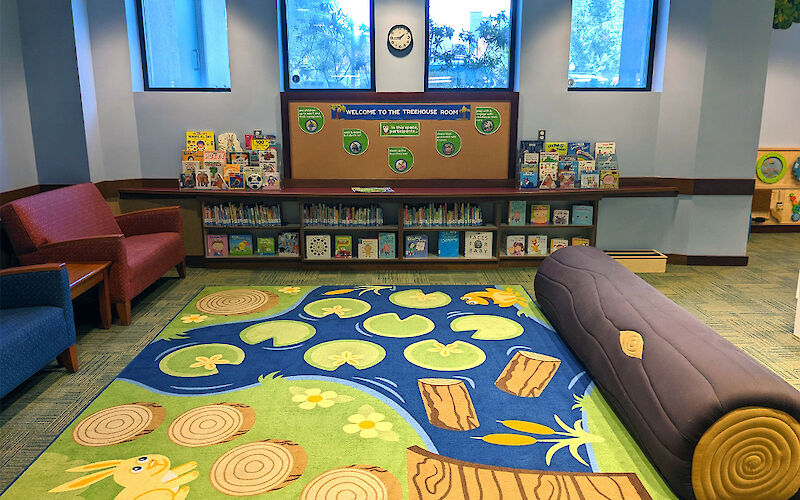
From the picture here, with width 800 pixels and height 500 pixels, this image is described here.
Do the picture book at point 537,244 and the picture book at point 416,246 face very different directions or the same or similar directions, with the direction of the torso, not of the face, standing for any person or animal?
same or similar directions

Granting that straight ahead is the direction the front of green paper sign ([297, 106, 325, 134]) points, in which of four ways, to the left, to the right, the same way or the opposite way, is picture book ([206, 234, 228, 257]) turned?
the same way

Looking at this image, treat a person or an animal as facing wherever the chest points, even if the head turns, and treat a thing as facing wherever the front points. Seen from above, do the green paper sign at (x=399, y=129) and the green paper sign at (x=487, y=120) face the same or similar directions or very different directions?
same or similar directions

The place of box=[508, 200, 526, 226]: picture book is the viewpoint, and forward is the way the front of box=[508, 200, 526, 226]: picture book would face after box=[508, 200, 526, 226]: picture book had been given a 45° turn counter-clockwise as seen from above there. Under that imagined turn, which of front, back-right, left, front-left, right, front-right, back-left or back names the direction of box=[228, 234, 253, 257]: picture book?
back-right

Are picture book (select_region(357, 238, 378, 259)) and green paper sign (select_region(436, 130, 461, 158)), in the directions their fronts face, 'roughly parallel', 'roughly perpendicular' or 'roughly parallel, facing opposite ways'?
roughly parallel

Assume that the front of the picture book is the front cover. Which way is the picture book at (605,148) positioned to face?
toward the camera

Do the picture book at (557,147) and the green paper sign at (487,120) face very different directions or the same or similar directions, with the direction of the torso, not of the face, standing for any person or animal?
same or similar directions

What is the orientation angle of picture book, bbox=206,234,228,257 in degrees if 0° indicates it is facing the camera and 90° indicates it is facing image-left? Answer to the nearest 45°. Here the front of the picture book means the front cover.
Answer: approximately 0°

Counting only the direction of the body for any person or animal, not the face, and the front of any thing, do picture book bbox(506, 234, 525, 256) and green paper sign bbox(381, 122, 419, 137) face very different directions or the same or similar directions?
same or similar directions

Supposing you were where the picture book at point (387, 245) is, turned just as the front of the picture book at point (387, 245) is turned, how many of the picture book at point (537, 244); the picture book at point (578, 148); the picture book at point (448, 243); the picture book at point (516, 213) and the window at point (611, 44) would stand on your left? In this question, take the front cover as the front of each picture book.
5

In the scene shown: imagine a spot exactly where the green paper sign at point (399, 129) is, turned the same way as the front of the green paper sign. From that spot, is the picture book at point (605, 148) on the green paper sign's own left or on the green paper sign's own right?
on the green paper sign's own left

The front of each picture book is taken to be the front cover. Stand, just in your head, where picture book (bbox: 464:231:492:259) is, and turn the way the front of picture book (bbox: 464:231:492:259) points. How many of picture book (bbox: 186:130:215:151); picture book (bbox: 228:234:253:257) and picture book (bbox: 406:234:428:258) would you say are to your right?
3

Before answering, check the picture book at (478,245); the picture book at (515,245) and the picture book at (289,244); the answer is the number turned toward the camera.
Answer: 3

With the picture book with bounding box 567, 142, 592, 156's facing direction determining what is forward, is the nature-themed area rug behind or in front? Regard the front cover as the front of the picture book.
in front

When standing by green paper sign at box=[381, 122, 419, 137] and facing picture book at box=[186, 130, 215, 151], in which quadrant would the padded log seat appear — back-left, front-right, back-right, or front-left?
back-left

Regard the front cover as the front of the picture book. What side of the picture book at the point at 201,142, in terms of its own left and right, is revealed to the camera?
front

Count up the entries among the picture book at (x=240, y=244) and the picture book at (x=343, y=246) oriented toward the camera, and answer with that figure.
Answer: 2

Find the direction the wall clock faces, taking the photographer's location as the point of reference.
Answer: facing the viewer
